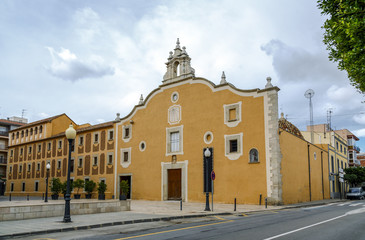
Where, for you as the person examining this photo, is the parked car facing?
facing the viewer and to the left of the viewer

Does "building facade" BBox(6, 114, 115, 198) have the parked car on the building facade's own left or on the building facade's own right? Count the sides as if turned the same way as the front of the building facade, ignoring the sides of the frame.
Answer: on the building facade's own left

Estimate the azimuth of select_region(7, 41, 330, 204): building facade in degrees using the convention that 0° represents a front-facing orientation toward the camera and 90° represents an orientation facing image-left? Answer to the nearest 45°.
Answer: approximately 45°

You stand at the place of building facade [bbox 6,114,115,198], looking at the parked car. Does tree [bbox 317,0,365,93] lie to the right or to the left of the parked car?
right

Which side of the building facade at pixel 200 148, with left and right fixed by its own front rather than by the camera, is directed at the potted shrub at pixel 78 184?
right

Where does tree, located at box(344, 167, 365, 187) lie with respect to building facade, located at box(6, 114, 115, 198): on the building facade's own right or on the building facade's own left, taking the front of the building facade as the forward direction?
on the building facade's own left

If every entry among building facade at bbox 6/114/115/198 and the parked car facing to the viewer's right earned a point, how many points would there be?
0

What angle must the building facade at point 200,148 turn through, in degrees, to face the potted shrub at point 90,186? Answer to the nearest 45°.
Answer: approximately 90° to its right
